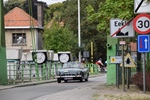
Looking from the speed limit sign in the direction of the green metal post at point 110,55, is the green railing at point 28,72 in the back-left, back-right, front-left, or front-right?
front-left

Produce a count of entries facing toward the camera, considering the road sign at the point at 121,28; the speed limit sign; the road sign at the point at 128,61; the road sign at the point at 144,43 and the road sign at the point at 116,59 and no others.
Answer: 5

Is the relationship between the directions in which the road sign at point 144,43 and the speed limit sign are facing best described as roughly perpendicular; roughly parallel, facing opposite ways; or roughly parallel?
roughly parallel

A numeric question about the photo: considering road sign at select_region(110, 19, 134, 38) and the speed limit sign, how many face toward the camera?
2

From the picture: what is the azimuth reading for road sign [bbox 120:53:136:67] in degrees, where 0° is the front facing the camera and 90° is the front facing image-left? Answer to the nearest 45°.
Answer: approximately 0°

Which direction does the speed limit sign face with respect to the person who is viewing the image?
facing the viewer

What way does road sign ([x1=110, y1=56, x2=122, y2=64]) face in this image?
toward the camera
